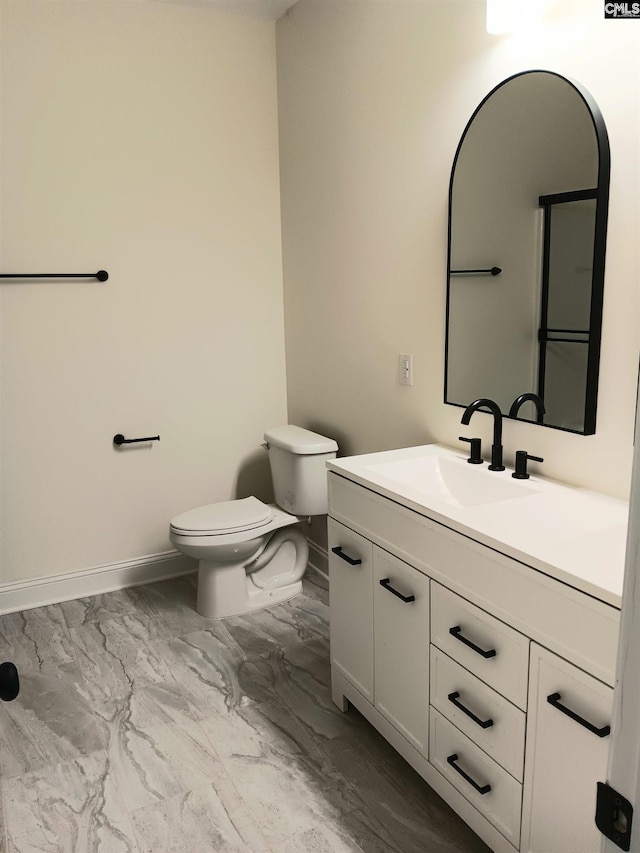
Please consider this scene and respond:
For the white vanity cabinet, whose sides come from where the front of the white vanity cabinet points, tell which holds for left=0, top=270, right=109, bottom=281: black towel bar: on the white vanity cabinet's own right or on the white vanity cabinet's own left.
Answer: on the white vanity cabinet's own right

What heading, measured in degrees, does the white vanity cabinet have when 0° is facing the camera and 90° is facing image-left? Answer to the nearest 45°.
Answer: approximately 45°

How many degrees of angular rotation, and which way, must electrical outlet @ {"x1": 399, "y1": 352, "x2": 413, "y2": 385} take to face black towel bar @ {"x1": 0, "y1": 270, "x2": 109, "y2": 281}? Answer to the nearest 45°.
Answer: approximately 45° to its right

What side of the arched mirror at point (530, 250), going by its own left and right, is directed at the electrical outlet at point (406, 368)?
right

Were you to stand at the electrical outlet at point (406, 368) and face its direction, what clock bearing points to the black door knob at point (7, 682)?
The black door knob is roughly at 11 o'clock from the electrical outlet.

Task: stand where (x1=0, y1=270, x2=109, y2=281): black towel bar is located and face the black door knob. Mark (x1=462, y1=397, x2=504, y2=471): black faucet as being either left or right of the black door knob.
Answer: left

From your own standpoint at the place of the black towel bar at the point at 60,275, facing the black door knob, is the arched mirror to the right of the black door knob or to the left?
left

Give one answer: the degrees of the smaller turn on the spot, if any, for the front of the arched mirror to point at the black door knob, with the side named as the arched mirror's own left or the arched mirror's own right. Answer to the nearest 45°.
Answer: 0° — it already faces it

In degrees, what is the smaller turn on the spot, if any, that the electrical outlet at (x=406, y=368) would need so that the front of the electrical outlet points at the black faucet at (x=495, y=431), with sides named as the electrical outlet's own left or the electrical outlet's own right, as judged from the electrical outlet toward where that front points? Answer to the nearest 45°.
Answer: approximately 90° to the electrical outlet's own left

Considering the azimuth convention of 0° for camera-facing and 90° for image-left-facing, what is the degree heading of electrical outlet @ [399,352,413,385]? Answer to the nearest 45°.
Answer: approximately 45°

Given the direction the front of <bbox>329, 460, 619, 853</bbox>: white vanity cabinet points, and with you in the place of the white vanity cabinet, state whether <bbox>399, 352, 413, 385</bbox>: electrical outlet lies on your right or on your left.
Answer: on your right
